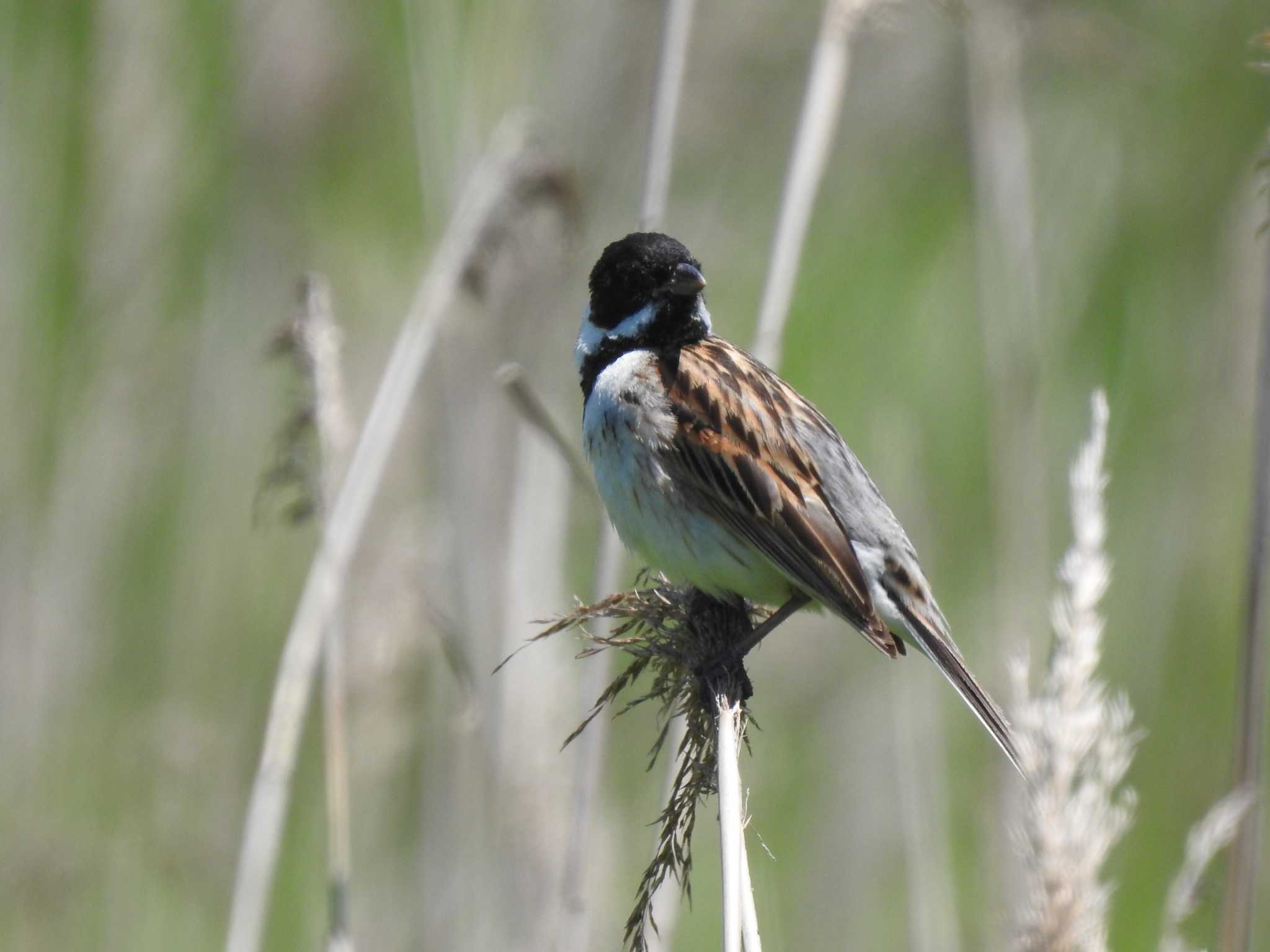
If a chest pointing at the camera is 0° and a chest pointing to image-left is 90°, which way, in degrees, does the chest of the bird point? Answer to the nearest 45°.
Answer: approximately 90°

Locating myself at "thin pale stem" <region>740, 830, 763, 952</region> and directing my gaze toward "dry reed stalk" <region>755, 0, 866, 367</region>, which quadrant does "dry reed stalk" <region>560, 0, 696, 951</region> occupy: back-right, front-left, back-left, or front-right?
front-left

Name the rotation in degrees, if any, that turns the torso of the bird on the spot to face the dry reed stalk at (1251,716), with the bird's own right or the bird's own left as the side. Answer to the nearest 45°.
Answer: approximately 135° to the bird's own left
